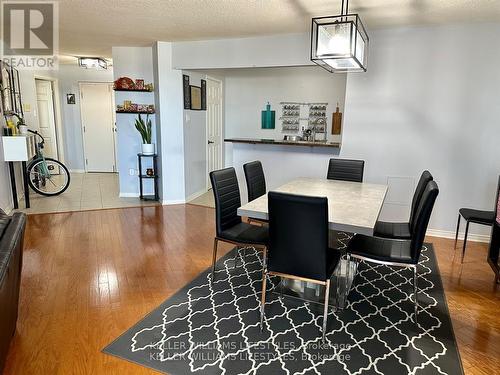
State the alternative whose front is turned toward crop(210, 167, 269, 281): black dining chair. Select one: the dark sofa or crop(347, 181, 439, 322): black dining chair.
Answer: crop(347, 181, 439, 322): black dining chair

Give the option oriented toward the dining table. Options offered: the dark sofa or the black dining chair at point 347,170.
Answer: the black dining chair

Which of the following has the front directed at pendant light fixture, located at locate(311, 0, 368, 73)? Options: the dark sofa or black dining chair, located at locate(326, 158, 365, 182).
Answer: the black dining chair

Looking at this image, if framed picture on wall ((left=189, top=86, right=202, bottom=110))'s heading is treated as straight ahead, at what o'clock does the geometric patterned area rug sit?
The geometric patterned area rug is roughly at 1 o'clock from the framed picture on wall.

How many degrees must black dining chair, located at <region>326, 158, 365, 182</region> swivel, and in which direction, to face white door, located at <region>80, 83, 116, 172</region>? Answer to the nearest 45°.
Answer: approximately 135° to its right

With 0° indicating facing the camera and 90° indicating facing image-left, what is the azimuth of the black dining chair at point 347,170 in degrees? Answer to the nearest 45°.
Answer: approximately 0°

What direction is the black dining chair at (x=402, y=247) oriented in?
to the viewer's left

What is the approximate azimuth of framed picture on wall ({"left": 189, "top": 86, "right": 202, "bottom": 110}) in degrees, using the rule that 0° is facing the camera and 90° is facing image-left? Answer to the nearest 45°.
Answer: approximately 315°
